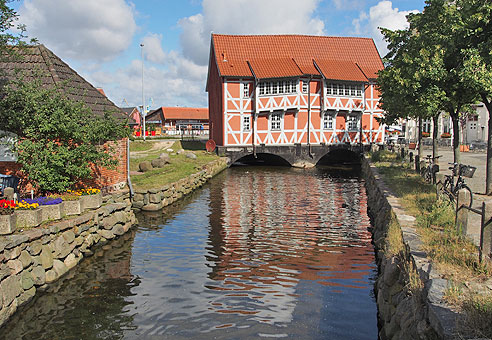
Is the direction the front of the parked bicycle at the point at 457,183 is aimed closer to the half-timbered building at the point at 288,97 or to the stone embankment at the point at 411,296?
the stone embankment

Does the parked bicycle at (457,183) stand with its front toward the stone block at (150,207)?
no

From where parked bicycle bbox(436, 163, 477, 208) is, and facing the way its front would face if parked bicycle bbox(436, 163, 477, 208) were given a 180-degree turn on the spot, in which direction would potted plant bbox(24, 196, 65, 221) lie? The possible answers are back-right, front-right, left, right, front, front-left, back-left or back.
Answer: left

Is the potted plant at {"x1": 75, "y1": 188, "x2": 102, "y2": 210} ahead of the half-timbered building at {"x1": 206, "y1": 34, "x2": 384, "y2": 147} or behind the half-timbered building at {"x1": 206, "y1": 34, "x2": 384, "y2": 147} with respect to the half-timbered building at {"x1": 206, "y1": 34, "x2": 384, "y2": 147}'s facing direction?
ahead

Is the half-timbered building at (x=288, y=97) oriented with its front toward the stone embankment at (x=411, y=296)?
yes

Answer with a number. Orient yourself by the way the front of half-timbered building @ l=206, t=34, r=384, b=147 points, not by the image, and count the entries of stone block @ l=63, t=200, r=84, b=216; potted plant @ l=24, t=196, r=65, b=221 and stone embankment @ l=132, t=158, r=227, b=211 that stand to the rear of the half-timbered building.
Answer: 0

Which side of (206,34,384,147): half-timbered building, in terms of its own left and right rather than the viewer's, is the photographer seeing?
front

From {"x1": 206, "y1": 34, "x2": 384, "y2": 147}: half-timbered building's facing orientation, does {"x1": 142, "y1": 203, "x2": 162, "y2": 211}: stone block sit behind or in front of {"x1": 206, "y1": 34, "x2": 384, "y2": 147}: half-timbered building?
in front

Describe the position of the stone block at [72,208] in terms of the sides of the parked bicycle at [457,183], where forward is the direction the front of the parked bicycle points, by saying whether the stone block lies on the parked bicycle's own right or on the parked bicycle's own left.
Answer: on the parked bicycle's own right

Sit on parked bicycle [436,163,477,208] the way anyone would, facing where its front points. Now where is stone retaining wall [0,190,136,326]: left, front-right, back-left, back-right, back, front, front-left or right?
right

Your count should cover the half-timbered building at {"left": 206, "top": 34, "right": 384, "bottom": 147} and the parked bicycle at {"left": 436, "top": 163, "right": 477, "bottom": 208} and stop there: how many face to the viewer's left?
0
